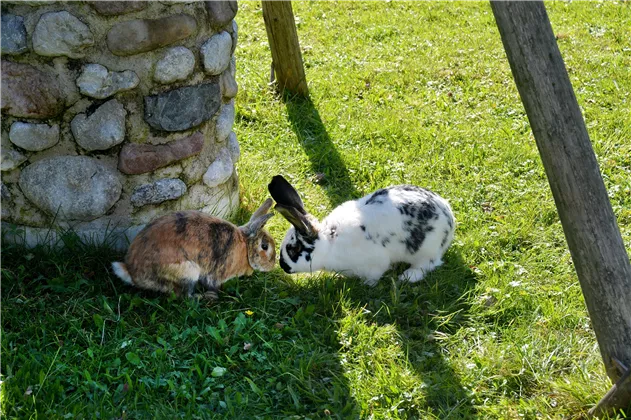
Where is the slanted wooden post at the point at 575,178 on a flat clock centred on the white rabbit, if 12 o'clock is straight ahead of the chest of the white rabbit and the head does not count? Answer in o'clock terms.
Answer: The slanted wooden post is roughly at 8 o'clock from the white rabbit.

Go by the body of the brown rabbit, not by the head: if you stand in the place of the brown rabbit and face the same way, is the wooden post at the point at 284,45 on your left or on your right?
on your left

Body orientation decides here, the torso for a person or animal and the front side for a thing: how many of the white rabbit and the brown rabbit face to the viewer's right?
1

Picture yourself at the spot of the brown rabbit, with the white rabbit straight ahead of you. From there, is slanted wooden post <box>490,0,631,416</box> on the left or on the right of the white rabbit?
right

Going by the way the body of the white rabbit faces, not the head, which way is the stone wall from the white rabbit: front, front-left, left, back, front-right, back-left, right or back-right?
front

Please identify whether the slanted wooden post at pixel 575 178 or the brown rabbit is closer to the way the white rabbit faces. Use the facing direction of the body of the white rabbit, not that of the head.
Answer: the brown rabbit

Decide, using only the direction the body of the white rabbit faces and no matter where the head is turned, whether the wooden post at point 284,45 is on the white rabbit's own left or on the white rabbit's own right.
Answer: on the white rabbit's own right

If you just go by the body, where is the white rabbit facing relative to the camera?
to the viewer's left

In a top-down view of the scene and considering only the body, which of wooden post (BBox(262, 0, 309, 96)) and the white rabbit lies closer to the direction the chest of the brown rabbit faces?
the white rabbit

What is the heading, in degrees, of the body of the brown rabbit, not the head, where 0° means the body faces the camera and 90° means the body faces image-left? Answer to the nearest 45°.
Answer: approximately 270°

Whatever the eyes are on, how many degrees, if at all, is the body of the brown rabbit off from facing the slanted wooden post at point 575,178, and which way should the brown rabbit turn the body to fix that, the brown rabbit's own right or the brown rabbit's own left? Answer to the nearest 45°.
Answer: approximately 45° to the brown rabbit's own right

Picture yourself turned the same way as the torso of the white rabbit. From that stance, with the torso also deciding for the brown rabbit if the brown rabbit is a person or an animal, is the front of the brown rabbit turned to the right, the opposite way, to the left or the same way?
the opposite way

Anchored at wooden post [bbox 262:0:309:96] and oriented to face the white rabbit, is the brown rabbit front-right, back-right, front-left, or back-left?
front-right

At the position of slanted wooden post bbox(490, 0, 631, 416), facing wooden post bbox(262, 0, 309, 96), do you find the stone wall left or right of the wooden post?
left

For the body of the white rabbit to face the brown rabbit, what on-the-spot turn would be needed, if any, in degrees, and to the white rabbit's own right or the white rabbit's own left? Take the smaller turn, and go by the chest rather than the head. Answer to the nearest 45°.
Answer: approximately 45° to the white rabbit's own left
